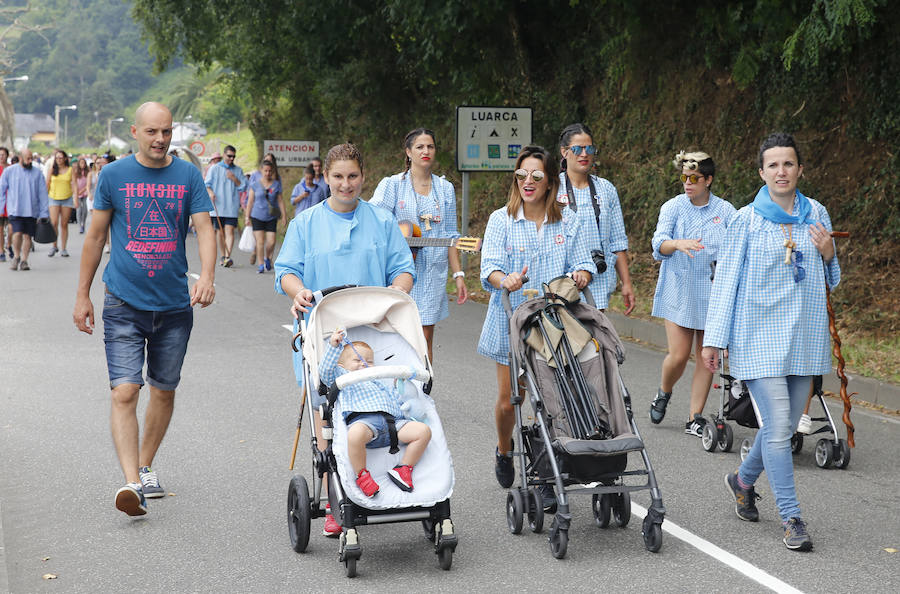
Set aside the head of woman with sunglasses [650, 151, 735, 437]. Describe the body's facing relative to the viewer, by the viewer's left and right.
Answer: facing the viewer and to the left of the viewer

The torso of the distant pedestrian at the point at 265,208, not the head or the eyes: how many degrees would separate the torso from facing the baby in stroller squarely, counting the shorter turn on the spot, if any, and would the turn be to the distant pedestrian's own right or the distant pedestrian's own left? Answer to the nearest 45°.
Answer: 0° — they already face them

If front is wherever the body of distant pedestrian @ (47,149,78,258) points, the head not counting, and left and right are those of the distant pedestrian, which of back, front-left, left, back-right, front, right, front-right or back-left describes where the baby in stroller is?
front

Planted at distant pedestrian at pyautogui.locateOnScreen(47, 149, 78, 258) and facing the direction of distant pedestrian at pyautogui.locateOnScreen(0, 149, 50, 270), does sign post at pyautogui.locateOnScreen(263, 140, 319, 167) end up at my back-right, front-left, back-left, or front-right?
back-left

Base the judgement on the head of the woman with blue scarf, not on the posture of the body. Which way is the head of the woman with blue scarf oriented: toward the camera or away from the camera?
toward the camera

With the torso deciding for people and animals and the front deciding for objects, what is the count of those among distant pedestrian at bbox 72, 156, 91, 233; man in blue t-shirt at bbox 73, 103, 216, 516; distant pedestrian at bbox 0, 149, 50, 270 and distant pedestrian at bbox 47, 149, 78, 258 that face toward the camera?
4

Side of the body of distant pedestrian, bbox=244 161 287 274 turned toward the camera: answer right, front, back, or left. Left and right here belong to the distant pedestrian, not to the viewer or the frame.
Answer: front

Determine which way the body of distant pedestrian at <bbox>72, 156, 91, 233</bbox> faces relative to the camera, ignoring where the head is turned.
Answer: toward the camera

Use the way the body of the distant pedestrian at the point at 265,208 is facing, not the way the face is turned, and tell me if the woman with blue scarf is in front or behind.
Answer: in front

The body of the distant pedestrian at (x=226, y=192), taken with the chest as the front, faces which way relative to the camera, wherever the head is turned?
toward the camera

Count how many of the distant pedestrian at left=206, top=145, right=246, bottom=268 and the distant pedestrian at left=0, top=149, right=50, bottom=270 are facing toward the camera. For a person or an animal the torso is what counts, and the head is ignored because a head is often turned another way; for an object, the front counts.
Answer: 2

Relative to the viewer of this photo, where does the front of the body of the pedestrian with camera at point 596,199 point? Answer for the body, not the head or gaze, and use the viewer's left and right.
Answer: facing the viewer

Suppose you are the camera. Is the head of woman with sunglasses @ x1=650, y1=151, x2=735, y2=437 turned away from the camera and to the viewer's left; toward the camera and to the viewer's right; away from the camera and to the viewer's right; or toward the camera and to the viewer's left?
toward the camera and to the viewer's left

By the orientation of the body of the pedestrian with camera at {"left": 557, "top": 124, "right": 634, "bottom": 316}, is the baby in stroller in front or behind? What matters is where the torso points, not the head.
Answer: in front

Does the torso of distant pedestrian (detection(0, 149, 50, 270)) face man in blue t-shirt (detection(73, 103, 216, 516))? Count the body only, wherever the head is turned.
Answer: yes

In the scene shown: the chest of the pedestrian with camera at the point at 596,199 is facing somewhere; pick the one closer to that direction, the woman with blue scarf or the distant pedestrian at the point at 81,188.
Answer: the woman with blue scarf
